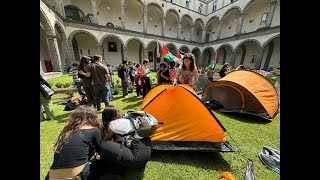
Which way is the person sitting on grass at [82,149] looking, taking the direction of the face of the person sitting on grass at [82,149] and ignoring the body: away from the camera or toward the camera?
away from the camera

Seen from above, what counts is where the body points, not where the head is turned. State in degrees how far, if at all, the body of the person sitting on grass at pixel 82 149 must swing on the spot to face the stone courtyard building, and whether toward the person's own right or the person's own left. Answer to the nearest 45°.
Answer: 0° — they already face it

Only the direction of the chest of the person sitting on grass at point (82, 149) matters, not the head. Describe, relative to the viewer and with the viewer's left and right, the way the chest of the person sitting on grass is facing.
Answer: facing away from the viewer and to the right of the viewer

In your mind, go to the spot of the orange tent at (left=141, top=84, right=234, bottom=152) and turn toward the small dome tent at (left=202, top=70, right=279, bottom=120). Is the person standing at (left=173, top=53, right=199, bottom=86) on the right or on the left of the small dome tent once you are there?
left

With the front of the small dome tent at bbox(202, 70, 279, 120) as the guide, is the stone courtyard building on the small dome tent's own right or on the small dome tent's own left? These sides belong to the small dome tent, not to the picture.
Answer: on the small dome tent's own right
